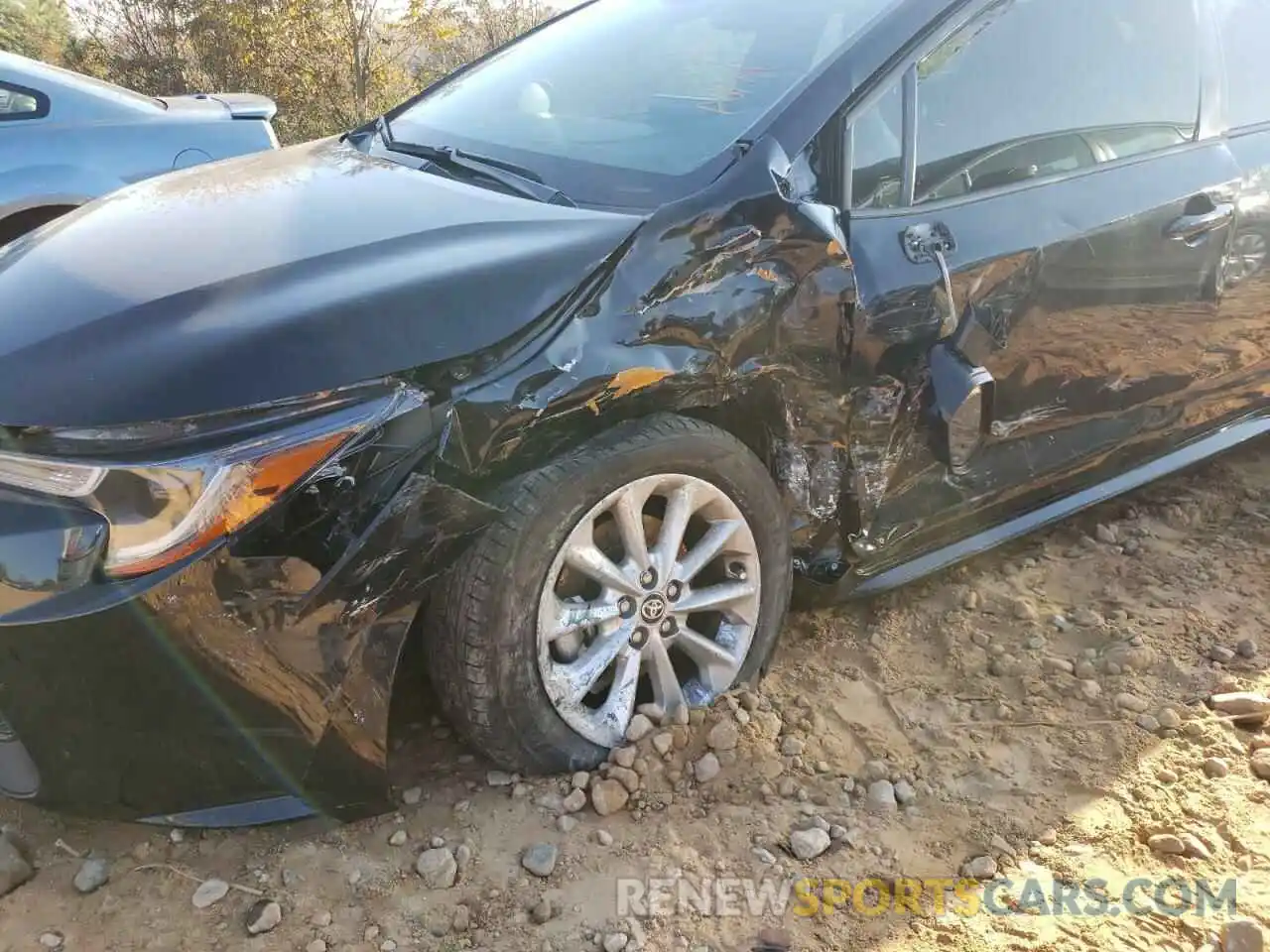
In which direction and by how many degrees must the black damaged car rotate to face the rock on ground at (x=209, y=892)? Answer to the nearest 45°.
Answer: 0° — it already faces it

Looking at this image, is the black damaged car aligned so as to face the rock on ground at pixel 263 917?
yes

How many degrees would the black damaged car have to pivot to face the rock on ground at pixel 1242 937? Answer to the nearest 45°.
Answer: approximately 90° to its left

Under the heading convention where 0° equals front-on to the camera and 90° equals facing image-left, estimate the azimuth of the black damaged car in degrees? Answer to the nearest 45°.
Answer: approximately 45°
